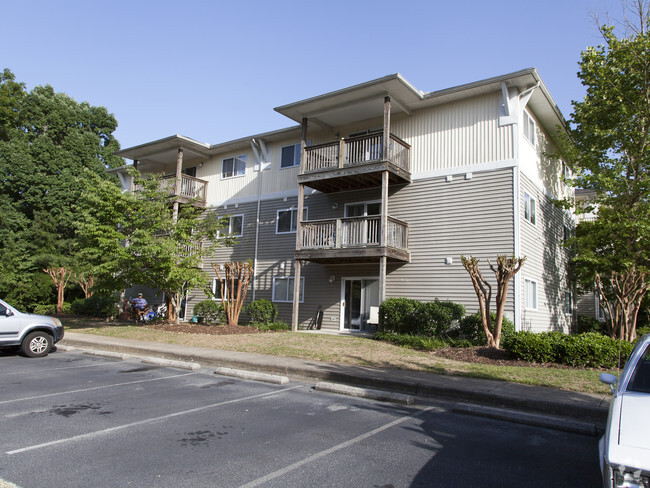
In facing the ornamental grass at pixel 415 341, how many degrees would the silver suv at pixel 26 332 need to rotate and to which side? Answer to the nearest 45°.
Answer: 0° — it already faces it

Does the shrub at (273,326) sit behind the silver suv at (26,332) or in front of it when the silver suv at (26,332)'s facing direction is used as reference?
in front

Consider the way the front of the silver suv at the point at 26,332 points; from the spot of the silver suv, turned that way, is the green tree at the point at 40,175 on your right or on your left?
on your left

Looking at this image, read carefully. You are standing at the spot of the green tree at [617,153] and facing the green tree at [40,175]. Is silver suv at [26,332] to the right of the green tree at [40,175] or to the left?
left

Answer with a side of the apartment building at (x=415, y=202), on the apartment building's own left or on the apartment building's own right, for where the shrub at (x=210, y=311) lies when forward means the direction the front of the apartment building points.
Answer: on the apartment building's own right

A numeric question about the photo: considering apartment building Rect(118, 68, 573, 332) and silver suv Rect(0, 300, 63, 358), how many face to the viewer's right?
1

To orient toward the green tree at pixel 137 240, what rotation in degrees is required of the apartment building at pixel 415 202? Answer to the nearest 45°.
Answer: approximately 45° to its right

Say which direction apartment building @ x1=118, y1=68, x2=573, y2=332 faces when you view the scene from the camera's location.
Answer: facing the viewer and to the left of the viewer

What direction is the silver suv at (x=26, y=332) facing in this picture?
to the viewer's right

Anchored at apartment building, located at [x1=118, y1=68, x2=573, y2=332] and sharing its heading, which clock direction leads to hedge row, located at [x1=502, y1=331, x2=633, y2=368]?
The hedge row is roughly at 10 o'clock from the apartment building.

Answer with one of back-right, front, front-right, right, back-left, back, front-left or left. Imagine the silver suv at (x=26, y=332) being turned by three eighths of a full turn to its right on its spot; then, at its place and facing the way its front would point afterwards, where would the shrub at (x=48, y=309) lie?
back-right
